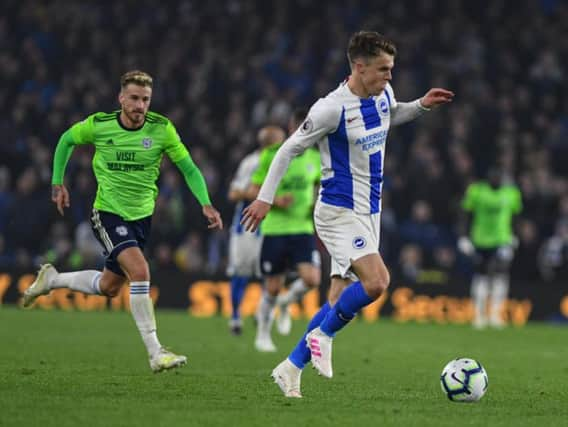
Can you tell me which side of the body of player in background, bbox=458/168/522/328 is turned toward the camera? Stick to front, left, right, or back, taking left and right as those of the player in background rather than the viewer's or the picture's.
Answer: front

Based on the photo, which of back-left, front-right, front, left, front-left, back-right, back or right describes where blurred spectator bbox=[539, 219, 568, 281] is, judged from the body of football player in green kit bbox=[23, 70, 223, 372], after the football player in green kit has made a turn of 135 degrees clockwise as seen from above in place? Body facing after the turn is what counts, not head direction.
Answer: back-right

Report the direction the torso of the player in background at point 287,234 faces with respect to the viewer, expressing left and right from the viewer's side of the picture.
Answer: facing the viewer and to the right of the viewer

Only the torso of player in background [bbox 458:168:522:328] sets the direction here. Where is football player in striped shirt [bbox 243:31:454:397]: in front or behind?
in front

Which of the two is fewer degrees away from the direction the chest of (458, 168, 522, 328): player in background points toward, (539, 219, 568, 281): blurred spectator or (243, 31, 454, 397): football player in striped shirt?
the football player in striped shirt

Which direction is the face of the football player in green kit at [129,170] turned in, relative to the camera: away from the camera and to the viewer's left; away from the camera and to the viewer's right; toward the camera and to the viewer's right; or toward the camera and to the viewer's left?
toward the camera and to the viewer's right

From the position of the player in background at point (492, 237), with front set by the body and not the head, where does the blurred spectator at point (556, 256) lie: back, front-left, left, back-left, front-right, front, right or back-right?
back-left
